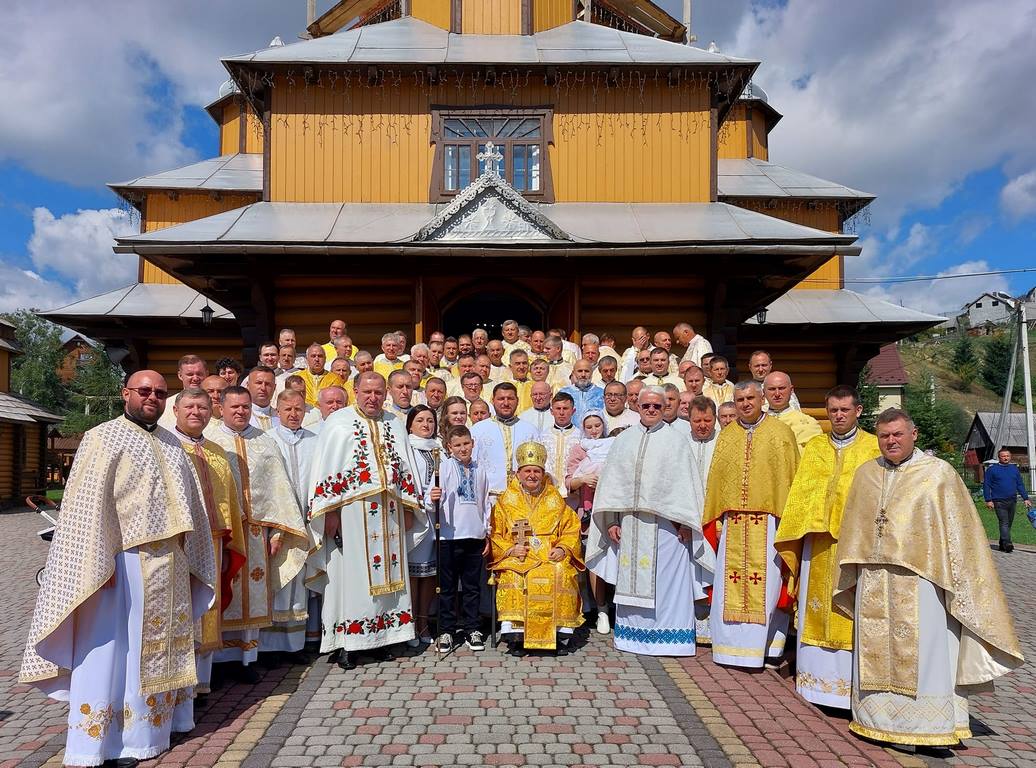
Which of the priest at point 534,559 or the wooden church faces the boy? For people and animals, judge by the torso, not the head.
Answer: the wooden church

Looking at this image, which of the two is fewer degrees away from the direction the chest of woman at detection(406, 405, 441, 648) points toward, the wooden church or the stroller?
the stroller

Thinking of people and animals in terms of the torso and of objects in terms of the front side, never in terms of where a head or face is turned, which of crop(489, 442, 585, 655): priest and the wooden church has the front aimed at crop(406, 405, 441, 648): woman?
the wooden church

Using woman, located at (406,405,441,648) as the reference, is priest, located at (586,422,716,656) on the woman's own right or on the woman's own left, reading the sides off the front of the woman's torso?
on the woman's own left

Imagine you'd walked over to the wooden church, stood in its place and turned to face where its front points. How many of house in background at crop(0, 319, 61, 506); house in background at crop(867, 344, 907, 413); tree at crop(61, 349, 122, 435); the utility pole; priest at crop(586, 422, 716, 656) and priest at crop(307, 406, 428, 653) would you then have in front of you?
2

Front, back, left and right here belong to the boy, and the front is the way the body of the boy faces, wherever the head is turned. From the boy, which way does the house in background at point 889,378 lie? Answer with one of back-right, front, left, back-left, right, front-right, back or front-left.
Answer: back-left

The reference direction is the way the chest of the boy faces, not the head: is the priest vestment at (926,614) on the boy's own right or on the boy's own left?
on the boy's own left
